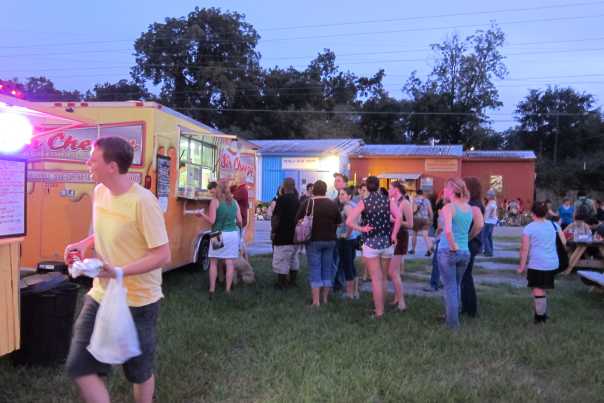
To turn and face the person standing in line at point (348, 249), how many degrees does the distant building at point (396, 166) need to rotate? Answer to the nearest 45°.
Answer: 0° — it already faces them

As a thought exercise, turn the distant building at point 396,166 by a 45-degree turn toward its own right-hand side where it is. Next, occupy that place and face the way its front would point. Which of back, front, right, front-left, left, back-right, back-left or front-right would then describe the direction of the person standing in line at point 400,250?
front-left

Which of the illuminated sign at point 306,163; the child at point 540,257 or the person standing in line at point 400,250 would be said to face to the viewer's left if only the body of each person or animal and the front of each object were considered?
the person standing in line

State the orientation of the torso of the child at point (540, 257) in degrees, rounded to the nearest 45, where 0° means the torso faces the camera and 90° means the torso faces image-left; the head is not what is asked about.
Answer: approximately 180°

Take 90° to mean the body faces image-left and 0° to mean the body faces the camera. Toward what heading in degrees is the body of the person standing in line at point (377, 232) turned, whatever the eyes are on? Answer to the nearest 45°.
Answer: approximately 180°

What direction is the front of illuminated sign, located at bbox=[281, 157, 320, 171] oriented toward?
toward the camera

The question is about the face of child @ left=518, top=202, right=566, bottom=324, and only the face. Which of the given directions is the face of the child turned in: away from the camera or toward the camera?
away from the camera

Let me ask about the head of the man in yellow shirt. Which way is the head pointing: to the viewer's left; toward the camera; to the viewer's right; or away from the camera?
to the viewer's left

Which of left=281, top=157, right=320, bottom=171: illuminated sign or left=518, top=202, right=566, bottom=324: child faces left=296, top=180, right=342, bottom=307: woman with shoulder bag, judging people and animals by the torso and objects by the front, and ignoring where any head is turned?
the illuminated sign

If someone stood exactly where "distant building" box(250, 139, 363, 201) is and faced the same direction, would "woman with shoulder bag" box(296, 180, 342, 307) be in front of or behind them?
in front

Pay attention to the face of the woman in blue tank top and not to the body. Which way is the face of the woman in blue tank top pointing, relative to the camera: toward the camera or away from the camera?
away from the camera

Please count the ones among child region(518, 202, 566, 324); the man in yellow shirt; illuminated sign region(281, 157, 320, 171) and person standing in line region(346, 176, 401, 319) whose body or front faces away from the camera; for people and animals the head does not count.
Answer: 2

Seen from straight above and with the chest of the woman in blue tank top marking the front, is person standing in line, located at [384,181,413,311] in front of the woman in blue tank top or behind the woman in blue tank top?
in front
